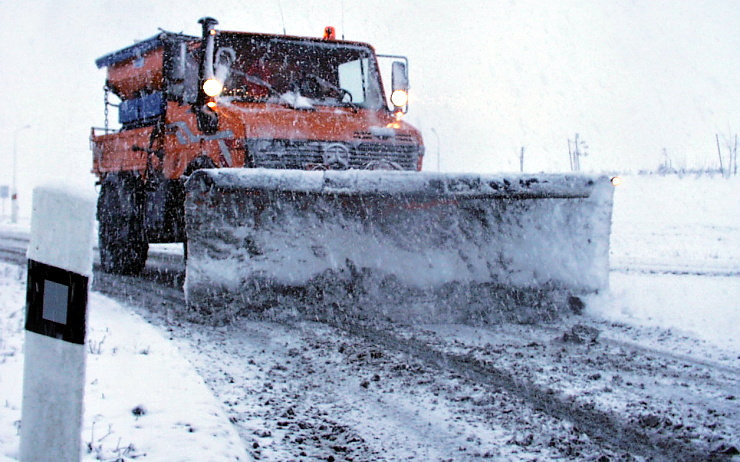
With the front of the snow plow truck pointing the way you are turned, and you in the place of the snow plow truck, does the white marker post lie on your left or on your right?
on your right

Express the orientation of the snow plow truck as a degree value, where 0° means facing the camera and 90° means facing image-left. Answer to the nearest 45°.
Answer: approximately 315°
